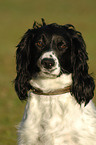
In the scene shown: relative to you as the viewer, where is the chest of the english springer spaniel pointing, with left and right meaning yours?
facing the viewer
